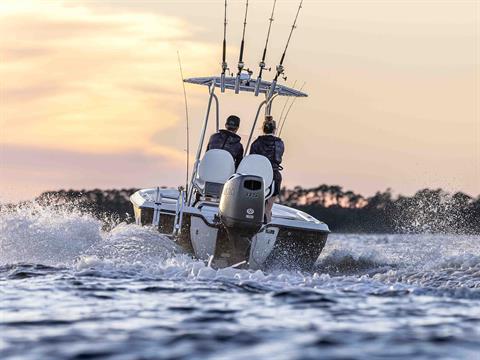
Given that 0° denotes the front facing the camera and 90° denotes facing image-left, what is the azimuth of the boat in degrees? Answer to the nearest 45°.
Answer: approximately 180°

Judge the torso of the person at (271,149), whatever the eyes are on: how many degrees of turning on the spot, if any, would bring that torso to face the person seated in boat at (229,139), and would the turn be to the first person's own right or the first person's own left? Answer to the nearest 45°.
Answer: approximately 45° to the first person's own left

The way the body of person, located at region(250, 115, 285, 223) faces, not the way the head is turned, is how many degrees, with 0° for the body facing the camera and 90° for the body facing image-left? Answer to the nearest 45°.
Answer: approximately 180°
